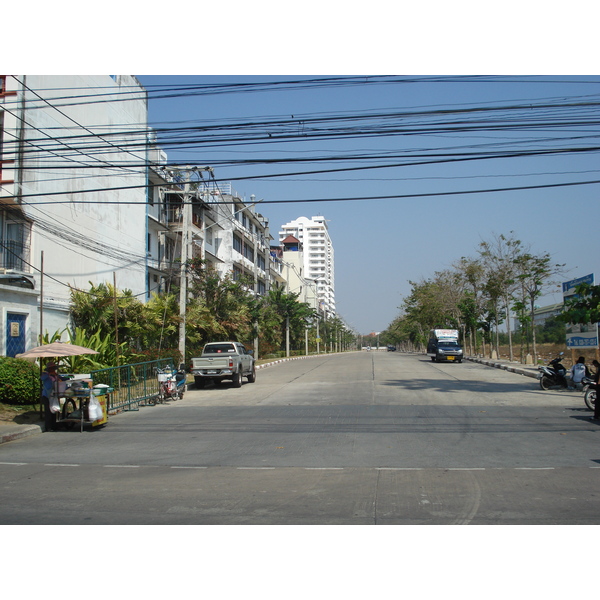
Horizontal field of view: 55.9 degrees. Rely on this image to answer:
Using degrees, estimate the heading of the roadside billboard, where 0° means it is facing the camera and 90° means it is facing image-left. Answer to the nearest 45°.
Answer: approximately 0°

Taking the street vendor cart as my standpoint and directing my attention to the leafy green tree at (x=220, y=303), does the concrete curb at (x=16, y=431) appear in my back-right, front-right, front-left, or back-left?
back-left
